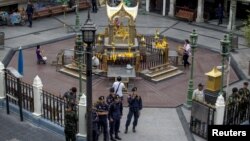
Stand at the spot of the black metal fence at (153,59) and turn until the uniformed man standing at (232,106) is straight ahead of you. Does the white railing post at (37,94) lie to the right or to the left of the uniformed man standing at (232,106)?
right

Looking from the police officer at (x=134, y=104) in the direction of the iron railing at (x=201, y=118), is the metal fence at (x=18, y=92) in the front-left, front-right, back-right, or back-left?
back-left
